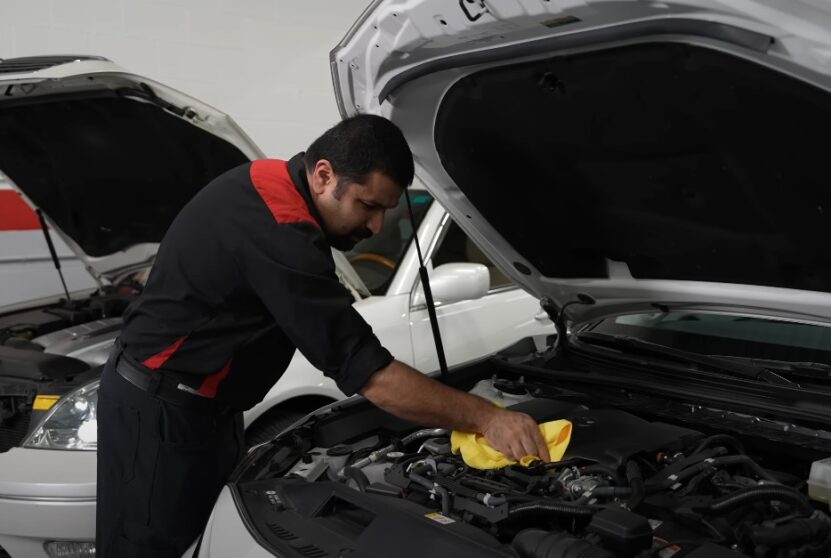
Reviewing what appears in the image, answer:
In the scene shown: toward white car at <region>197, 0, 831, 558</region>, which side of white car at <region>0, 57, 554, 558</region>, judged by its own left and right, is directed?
left

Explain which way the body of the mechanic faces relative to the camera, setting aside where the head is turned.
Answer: to the viewer's right

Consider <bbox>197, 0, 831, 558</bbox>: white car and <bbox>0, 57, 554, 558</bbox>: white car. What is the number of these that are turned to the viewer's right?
0

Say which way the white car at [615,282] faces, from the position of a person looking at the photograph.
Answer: facing the viewer and to the left of the viewer

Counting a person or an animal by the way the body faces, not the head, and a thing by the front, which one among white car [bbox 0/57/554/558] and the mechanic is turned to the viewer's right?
the mechanic

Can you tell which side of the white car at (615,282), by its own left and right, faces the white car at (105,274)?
right

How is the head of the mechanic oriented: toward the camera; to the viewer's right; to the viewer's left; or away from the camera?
to the viewer's right
